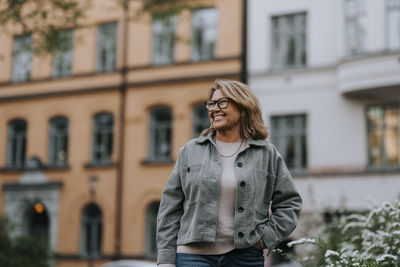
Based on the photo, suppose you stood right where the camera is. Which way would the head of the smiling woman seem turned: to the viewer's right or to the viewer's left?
to the viewer's left

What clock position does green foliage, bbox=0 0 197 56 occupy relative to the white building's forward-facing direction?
The green foliage is roughly at 2 o'clock from the white building.

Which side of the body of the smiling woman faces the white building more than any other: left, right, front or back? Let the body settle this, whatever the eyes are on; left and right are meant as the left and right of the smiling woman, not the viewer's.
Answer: back

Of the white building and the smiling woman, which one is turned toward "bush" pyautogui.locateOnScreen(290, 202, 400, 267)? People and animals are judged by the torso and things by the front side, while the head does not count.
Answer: the white building

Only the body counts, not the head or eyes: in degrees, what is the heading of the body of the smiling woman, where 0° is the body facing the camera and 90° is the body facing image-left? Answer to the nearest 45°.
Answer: approximately 0°

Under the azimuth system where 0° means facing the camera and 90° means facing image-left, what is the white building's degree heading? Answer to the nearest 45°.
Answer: approximately 0°

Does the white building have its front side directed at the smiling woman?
yes

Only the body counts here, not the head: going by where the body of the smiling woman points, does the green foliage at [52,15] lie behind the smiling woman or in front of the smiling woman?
behind

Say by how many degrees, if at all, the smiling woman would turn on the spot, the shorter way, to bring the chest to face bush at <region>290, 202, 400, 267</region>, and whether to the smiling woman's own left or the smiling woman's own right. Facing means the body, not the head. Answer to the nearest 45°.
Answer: approximately 135° to the smiling woman's own left

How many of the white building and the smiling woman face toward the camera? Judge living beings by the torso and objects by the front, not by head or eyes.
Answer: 2
